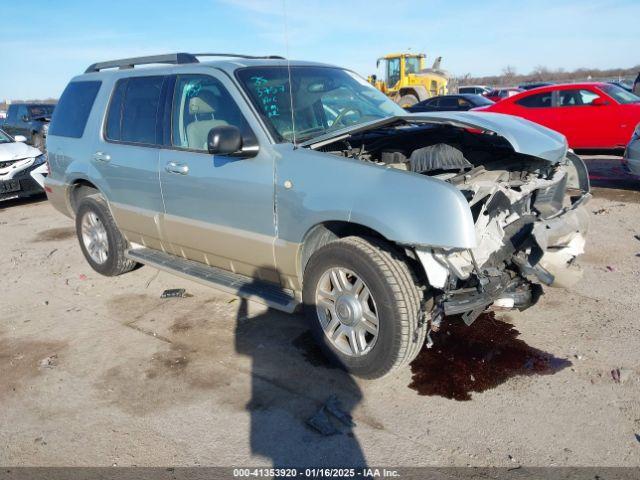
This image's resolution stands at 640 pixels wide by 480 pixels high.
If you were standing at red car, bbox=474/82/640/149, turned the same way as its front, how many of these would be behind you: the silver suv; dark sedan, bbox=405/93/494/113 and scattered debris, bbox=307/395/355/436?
1

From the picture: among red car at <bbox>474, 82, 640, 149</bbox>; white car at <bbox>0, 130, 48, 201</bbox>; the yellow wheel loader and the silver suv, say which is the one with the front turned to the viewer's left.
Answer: the yellow wheel loader

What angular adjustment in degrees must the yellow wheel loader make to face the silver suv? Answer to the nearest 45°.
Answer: approximately 90° to its left

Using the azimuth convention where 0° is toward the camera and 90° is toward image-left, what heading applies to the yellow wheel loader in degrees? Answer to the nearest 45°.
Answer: approximately 90°

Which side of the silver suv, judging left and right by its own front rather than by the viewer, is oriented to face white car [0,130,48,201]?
back

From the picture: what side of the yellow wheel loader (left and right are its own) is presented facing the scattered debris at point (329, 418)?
left

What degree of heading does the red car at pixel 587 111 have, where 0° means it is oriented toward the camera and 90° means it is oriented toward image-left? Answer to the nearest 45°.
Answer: approximately 315°

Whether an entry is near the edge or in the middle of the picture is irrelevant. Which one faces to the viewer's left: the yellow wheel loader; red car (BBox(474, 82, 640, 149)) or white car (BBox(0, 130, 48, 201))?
the yellow wheel loader

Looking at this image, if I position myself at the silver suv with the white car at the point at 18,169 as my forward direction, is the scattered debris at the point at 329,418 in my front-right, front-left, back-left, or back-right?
back-left
